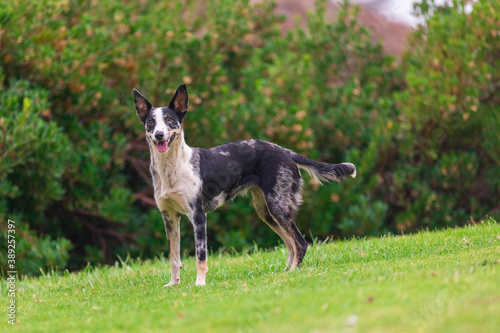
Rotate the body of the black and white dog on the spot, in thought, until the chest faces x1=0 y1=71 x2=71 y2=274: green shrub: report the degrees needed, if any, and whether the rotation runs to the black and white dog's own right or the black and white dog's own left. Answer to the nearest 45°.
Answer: approximately 90° to the black and white dog's own right

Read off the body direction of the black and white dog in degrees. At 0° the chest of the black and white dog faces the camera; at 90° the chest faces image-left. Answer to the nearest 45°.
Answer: approximately 45°
